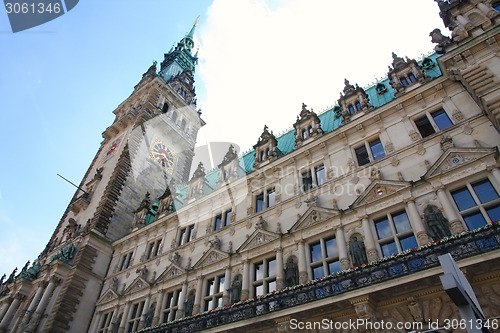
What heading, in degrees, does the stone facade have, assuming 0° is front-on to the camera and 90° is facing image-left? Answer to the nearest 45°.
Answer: approximately 45°

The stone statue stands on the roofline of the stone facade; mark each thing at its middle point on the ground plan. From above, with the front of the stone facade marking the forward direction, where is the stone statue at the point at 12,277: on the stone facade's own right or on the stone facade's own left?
on the stone facade's own right

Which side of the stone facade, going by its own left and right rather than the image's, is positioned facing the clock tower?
right
